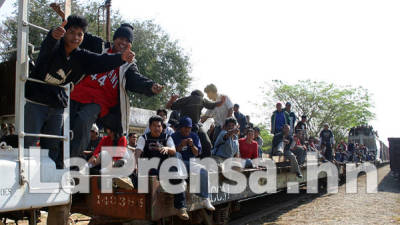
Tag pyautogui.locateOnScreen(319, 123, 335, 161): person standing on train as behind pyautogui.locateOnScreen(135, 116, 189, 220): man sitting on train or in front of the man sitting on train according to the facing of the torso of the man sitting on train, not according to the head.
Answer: behind

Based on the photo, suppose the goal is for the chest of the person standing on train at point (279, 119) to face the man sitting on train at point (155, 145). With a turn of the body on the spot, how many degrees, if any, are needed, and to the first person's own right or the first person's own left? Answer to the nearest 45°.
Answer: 0° — they already face them

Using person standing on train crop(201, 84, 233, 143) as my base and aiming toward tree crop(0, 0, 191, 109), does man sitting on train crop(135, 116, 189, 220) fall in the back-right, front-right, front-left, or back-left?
back-left

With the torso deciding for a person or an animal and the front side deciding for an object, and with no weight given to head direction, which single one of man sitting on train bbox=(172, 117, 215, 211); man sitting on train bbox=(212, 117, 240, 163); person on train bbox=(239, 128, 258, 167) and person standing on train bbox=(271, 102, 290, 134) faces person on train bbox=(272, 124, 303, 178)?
person standing on train bbox=(271, 102, 290, 134)

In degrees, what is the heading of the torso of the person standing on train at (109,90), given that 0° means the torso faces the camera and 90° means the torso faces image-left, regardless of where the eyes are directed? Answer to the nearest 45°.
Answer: approximately 0°

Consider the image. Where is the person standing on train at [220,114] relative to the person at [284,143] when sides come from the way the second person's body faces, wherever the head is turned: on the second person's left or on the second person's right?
on the second person's right

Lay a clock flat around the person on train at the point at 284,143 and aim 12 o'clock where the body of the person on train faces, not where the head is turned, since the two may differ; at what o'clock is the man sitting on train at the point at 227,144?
The man sitting on train is roughly at 2 o'clock from the person on train.

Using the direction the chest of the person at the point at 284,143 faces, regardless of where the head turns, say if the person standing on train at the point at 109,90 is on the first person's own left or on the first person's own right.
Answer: on the first person's own right
